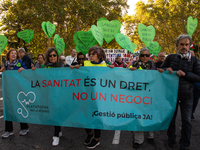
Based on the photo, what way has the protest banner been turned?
toward the camera

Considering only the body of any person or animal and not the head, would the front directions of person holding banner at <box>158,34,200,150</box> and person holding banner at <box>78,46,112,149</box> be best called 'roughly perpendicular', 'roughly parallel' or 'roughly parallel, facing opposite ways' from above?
roughly parallel

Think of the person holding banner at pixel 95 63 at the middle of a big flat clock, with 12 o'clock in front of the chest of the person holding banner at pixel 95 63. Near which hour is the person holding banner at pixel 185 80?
the person holding banner at pixel 185 80 is roughly at 8 o'clock from the person holding banner at pixel 95 63.

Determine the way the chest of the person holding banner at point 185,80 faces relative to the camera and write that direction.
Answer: toward the camera

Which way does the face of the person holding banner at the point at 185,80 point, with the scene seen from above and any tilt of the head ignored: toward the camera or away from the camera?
toward the camera

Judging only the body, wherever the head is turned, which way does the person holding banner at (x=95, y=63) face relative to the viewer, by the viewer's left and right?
facing the viewer and to the left of the viewer

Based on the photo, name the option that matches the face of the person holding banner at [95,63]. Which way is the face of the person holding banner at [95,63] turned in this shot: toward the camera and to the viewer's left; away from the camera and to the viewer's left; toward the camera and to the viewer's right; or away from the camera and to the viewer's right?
toward the camera and to the viewer's left

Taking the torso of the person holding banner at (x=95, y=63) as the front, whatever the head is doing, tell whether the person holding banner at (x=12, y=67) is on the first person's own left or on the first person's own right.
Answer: on the first person's own right

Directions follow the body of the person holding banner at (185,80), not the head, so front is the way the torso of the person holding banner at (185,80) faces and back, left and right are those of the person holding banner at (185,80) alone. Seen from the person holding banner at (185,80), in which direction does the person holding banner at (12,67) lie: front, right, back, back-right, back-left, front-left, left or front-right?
right

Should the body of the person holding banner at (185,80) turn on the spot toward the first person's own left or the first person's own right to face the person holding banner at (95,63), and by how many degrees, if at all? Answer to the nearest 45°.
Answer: approximately 90° to the first person's own right
